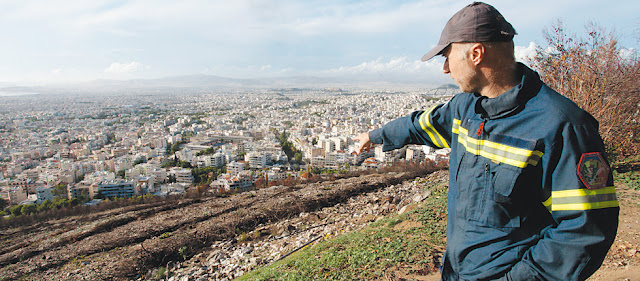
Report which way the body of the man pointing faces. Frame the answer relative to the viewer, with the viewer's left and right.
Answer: facing the viewer and to the left of the viewer

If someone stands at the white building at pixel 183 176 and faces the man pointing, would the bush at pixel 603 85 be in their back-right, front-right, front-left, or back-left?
front-left

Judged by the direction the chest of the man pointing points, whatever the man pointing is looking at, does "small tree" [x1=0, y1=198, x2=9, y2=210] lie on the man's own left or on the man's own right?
on the man's own right

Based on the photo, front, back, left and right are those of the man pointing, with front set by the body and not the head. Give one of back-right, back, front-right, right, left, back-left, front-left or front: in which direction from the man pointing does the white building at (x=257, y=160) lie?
right

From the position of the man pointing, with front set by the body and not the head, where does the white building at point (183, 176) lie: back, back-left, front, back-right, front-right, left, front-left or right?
right

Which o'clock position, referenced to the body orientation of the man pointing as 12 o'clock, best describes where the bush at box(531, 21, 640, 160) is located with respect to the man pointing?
The bush is roughly at 5 o'clock from the man pointing.

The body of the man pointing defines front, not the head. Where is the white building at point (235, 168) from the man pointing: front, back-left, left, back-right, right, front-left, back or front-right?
right

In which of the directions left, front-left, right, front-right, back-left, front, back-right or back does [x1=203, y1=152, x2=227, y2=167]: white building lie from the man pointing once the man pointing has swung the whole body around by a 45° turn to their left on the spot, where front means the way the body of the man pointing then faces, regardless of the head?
back-right

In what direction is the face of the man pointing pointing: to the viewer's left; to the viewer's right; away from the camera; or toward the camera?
to the viewer's left

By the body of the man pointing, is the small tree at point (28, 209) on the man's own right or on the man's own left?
on the man's own right
